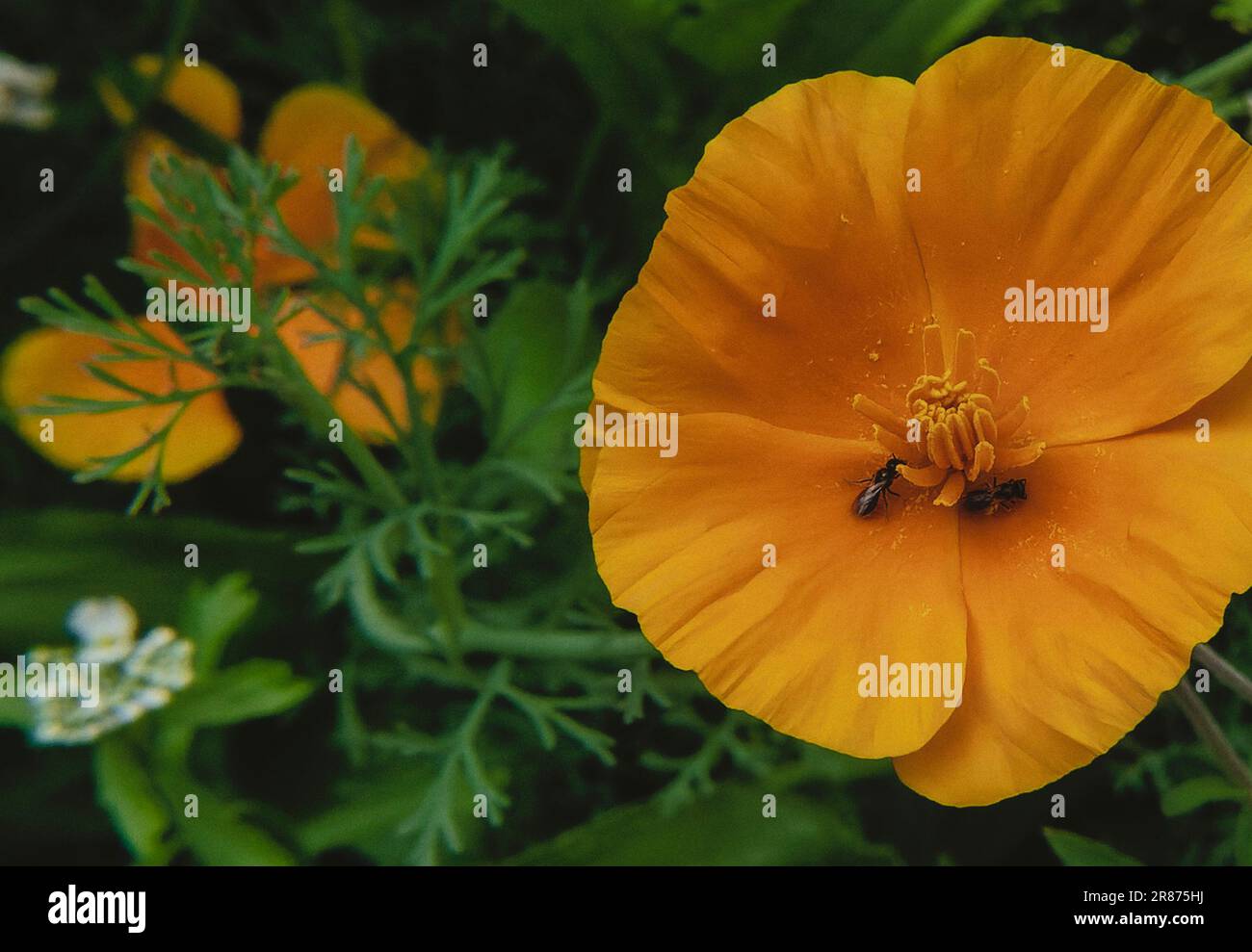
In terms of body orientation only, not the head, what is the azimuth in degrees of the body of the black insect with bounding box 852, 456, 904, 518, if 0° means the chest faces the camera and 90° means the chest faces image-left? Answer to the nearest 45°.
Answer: approximately 225°

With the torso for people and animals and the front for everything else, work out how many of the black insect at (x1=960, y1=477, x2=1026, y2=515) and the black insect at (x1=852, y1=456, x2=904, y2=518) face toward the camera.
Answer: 0
